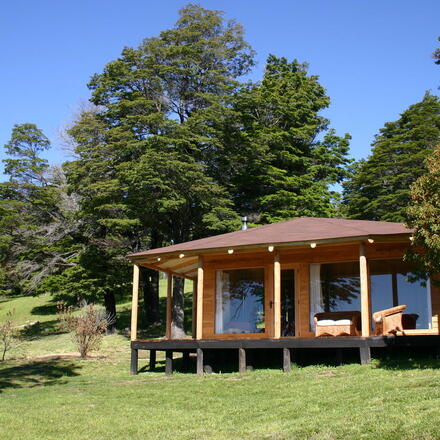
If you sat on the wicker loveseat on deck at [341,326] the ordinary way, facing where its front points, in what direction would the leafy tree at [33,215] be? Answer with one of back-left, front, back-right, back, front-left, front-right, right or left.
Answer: back-right

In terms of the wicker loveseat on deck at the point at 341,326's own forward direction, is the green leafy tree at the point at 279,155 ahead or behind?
behind

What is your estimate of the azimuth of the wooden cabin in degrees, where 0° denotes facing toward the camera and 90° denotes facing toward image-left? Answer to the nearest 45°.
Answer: approximately 0°

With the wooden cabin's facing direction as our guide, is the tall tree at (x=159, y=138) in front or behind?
behind

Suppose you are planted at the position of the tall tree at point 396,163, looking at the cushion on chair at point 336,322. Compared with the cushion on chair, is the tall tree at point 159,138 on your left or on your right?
right

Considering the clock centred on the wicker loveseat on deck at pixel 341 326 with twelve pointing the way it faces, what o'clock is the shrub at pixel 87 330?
The shrub is roughly at 4 o'clock from the wicker loveseat on deck.
